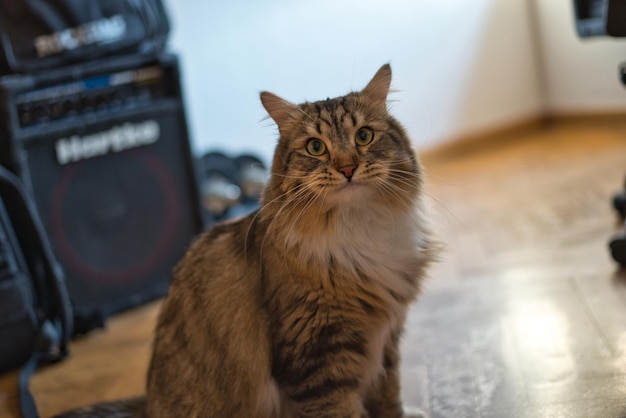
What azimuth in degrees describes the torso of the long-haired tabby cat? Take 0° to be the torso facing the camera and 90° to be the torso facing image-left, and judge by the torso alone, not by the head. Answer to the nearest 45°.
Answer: approximately 315°

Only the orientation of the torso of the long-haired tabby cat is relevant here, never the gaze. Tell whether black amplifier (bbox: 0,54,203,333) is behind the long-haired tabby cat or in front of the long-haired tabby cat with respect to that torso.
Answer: behind
